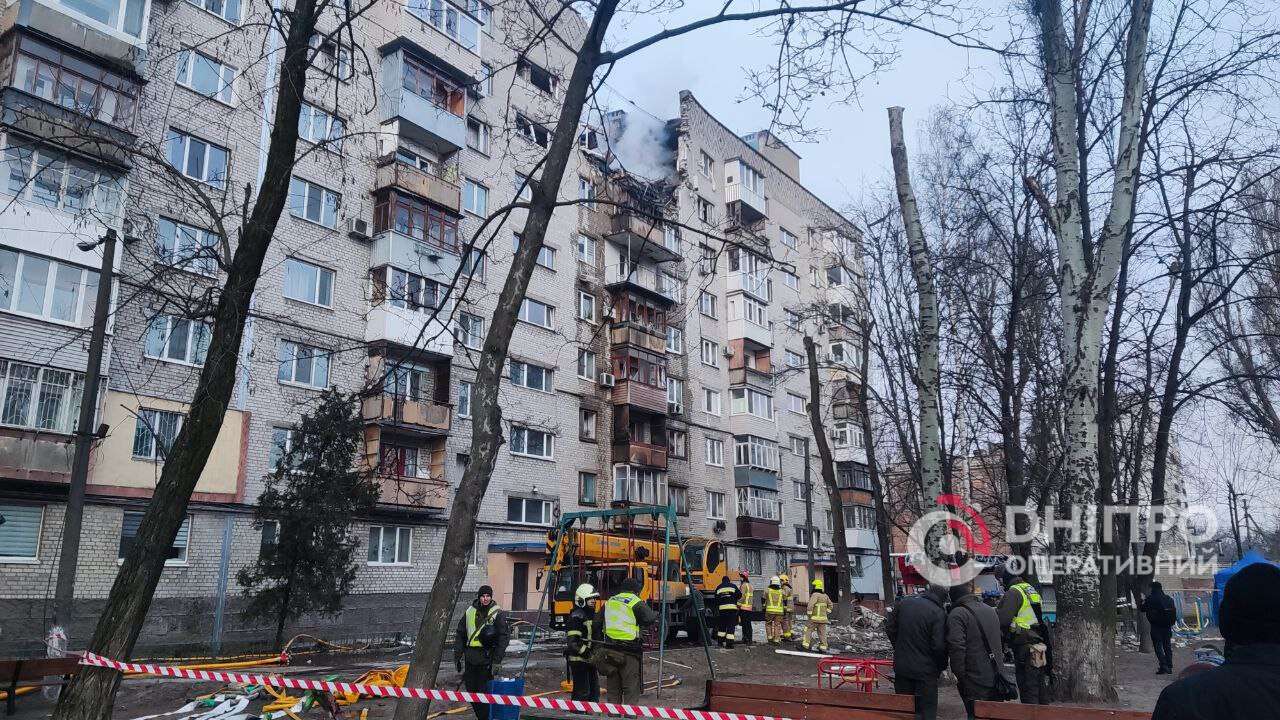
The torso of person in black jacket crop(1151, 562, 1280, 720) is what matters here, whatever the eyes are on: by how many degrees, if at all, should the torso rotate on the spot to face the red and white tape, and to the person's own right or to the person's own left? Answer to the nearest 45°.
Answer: approximately 45° to the person's own left

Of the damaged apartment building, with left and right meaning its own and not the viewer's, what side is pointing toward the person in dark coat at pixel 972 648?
front

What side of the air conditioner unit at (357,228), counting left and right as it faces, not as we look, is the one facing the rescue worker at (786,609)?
front

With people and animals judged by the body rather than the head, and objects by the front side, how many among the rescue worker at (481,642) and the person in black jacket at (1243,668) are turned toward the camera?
1

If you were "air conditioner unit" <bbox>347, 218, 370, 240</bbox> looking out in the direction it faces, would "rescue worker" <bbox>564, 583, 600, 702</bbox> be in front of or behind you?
in front

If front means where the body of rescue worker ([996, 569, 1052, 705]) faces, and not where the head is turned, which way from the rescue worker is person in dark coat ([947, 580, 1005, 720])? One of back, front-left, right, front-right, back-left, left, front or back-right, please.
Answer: back-left

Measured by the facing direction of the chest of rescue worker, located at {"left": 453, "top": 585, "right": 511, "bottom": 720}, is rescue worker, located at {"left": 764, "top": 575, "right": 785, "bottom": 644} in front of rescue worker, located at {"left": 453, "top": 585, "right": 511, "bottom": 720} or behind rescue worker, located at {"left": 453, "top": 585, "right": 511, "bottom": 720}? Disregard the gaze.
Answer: behind

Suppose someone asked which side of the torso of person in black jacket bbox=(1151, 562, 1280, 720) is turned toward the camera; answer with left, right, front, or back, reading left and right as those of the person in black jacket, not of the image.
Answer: back

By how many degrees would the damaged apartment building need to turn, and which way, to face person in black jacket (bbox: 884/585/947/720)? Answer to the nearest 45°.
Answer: approximately 45° to its right

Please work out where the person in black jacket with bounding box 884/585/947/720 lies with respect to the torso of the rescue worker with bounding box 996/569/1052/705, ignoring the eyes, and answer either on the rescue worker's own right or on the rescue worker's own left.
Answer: on the rescue worker's own left

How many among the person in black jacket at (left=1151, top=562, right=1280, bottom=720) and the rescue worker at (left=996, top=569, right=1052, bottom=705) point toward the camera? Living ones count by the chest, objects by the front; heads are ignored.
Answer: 0

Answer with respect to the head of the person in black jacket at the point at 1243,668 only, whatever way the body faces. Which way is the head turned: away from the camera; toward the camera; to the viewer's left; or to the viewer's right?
away from the camera

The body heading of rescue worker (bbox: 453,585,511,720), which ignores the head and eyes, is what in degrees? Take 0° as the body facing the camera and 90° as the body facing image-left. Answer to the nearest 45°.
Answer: approximately 0°

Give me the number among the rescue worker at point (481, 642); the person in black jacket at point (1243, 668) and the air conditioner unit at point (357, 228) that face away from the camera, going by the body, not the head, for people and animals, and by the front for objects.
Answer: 1

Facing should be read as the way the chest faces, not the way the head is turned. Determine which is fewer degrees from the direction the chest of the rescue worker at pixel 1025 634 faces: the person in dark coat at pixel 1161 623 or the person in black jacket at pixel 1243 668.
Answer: the person in dark coat
